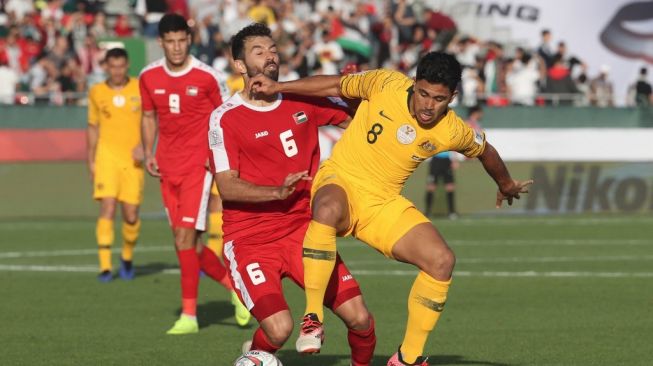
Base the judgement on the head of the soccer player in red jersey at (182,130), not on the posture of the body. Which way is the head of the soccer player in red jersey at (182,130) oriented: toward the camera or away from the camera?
toward the camera

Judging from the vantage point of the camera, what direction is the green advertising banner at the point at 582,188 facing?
facing the viewer

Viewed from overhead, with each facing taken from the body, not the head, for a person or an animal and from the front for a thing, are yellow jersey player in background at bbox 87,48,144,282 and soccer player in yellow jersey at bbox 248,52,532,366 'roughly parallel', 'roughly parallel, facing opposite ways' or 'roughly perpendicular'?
roughly parallel

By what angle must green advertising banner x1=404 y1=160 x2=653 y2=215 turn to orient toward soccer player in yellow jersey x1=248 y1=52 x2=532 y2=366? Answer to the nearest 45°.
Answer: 0° — it already faces them

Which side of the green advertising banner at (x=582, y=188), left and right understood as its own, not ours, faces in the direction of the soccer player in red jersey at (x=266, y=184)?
front

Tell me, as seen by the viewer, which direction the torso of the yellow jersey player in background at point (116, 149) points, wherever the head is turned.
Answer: toward the camera

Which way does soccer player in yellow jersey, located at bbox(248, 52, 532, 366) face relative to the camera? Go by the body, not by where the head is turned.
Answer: toward the camera

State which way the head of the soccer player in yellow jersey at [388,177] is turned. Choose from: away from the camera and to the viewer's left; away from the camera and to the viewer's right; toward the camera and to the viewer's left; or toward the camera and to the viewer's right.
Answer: toward the camera and to the viewer's left

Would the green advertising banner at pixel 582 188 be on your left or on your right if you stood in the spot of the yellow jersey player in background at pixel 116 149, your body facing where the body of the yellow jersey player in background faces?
on your left

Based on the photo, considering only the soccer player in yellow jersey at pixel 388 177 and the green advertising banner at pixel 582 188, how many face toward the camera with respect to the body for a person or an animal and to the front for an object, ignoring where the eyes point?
2

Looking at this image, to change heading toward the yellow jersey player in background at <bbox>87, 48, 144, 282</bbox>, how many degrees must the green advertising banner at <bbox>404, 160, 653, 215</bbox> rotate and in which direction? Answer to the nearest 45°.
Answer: approximately 45° to its right

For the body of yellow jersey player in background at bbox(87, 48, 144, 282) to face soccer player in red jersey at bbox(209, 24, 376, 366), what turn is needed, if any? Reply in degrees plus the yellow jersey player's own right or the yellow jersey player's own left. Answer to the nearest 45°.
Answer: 0° — they already face them

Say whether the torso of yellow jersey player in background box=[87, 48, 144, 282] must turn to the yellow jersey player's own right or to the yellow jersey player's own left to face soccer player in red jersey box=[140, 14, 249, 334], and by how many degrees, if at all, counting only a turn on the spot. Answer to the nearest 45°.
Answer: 0° — they already face them
